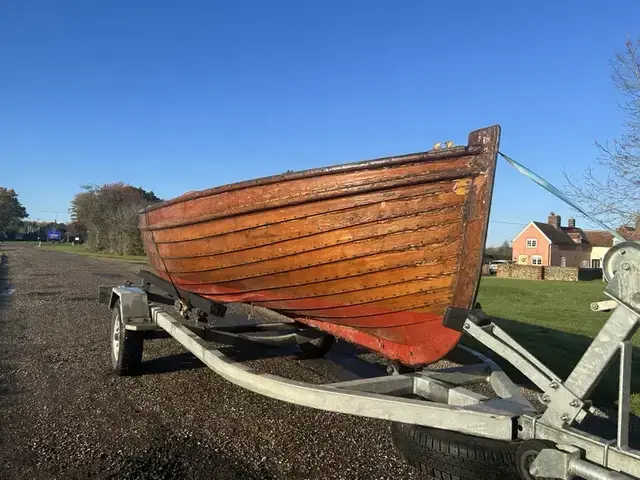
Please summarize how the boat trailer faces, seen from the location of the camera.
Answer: facing the viewer and to the right of the viewer
